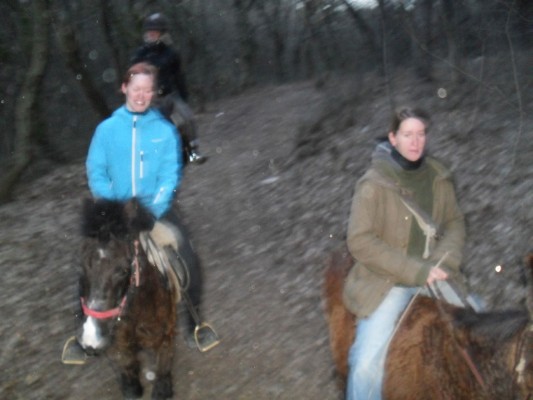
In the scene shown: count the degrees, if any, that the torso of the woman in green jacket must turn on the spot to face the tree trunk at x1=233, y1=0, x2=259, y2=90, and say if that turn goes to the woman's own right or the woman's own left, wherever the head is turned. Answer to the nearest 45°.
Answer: approximately 135° to the woman's own left

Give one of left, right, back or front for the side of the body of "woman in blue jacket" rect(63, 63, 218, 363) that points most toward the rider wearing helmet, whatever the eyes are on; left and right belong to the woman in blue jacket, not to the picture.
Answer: back

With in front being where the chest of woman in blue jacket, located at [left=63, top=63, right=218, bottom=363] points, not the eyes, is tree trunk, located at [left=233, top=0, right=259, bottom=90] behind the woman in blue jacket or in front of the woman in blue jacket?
behind

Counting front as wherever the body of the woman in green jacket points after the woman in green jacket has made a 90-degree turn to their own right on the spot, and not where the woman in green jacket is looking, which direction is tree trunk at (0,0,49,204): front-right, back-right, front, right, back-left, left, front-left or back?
right

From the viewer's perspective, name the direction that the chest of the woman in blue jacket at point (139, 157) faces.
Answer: toward the camera

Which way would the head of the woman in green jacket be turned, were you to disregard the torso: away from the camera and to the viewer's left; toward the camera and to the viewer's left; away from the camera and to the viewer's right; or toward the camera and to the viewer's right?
toward the camera and to the viewer's right

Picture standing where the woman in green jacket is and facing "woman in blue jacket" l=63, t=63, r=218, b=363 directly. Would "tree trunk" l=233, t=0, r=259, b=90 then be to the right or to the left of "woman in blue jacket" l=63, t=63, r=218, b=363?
right

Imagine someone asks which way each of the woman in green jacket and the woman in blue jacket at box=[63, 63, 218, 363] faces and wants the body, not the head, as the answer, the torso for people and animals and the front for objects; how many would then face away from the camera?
0

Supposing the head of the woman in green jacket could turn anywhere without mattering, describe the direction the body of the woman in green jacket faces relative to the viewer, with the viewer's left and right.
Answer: facing the viewer and to the right of the viewer
